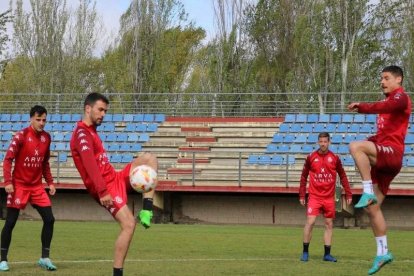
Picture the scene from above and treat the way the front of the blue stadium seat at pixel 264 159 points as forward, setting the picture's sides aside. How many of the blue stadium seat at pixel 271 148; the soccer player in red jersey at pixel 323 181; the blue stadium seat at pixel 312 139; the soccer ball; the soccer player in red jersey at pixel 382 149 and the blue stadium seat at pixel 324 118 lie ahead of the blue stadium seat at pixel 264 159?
3

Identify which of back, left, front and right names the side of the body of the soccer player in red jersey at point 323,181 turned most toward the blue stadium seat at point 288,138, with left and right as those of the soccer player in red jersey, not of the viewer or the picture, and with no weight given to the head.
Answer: back

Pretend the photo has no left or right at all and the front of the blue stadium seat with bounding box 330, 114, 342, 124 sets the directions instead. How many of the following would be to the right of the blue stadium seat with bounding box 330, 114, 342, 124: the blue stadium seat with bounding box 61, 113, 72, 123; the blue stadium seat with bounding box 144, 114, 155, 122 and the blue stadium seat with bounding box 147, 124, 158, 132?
3

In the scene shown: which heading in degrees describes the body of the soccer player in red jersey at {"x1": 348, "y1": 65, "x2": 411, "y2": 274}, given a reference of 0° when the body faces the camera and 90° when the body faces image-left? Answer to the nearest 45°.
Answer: approximately 90°

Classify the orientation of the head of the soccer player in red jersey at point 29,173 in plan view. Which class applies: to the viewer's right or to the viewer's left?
to the viewer's right

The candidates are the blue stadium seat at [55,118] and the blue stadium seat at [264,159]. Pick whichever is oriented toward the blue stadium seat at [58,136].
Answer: the blue stadium seat at [55,118]

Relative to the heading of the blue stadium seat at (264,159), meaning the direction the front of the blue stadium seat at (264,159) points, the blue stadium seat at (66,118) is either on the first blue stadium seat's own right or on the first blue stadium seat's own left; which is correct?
on the first blue stadium seat's own right

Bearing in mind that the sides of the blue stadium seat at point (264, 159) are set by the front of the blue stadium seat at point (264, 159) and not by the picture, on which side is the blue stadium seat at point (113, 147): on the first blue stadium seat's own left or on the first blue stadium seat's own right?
on the first blue stadium seat's own right
